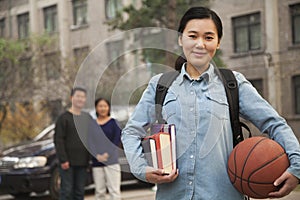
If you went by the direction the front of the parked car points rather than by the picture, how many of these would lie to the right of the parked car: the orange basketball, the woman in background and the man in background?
0

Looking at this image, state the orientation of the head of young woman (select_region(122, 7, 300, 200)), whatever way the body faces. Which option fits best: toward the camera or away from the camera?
toward the camera

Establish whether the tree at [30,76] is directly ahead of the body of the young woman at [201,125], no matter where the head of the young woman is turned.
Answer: no

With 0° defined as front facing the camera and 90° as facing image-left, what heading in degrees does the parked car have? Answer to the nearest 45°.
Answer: approximately 45°

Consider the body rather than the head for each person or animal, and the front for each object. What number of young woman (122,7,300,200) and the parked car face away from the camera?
0

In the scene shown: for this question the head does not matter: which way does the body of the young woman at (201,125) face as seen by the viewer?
toward the camera

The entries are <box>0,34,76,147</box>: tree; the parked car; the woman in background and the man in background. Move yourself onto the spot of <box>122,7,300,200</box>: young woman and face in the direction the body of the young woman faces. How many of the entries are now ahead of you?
0

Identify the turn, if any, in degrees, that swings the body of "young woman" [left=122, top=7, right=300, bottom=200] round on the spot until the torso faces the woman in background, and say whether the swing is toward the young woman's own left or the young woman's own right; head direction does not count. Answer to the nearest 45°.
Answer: approximately 180°

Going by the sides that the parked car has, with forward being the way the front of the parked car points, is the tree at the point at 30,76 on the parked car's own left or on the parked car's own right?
on the parked car's own right

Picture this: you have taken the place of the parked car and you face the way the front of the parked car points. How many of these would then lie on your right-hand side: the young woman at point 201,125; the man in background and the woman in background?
0

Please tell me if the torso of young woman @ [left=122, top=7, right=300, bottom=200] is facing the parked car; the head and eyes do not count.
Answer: no

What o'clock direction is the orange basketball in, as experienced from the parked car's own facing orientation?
The orange basketball is roughly at 10 o'clock from the parked car.

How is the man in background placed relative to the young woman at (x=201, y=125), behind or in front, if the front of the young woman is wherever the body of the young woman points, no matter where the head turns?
behind
